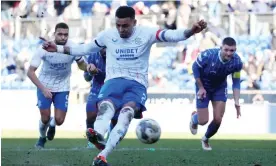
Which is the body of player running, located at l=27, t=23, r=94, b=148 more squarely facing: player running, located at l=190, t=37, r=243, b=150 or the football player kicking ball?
the football player kicking ball

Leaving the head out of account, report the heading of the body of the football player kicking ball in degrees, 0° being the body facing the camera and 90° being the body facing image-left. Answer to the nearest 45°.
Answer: approximately 0°

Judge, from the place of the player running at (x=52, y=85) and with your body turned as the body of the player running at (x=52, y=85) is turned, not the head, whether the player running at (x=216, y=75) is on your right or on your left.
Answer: on your left

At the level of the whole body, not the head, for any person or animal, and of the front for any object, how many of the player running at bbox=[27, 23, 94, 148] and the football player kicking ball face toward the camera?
2
